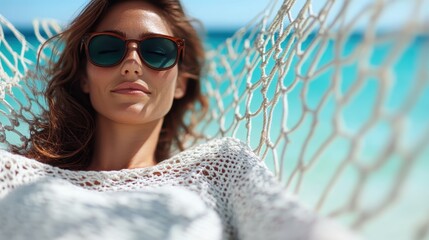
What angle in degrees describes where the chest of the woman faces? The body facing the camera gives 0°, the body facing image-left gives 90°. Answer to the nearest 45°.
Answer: approximately 0°
